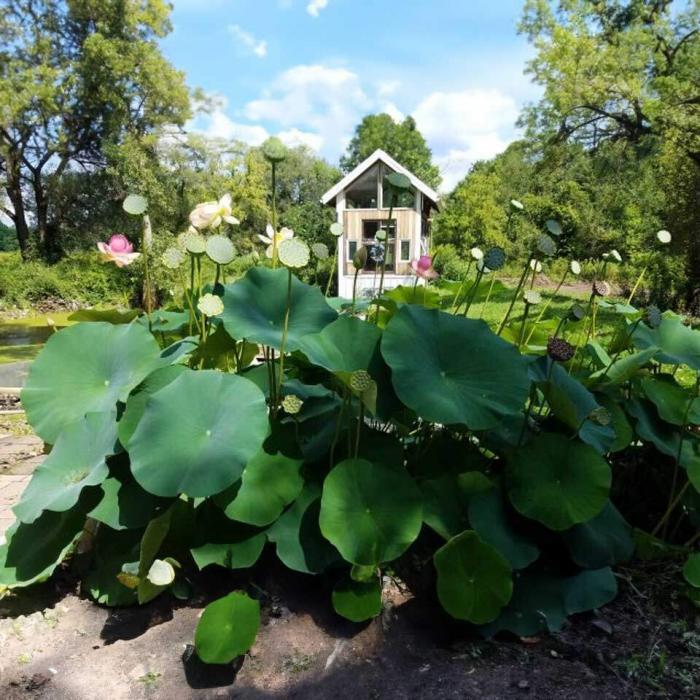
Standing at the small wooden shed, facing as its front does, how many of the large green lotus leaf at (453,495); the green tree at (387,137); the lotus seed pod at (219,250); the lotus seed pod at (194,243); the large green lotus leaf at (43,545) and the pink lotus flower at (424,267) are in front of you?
5

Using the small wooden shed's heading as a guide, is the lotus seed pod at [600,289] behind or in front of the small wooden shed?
in front

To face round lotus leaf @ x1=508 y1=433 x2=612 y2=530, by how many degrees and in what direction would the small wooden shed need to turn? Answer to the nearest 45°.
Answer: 0° — it already faces it

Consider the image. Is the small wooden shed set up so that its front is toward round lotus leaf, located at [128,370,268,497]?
yes

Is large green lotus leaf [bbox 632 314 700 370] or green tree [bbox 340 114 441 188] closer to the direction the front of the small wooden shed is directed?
the large green lotus leaf

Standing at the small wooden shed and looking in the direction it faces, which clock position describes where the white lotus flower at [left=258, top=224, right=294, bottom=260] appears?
The white lotus flower is roughly at 12 o'clock from the small wooden shed.

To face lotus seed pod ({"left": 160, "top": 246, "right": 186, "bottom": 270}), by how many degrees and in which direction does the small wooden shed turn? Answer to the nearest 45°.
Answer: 0° — it already faces it

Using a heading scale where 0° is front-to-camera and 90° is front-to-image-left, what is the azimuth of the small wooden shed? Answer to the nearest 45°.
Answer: approximately 0°

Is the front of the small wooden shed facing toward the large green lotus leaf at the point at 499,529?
yes

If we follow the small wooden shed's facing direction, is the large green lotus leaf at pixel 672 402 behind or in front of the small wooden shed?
in front
